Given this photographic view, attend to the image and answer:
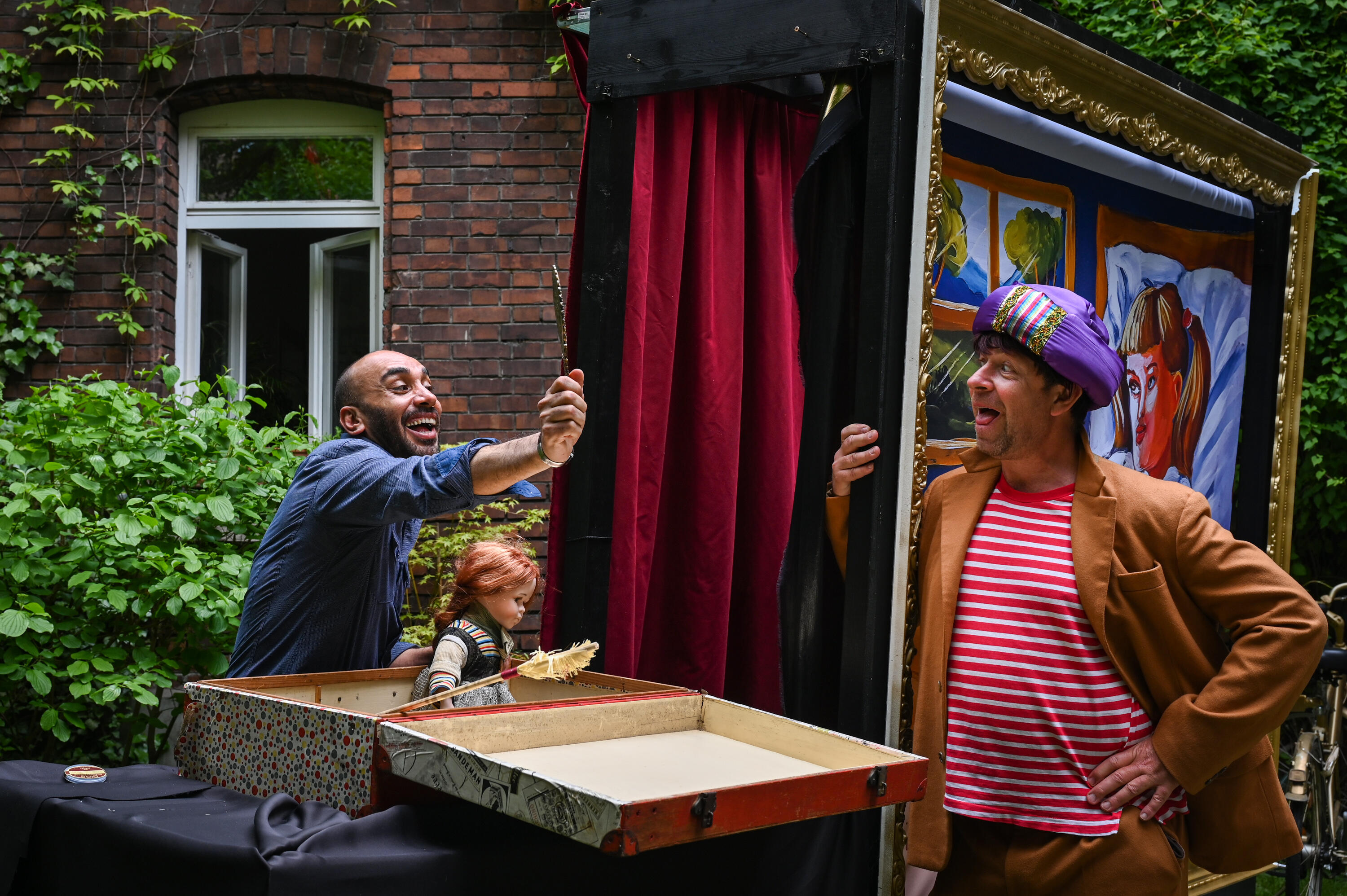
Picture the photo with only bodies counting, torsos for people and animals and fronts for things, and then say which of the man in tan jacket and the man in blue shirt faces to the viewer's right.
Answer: the man in blue shirt

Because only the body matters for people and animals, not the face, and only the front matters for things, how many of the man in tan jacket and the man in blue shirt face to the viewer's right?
1

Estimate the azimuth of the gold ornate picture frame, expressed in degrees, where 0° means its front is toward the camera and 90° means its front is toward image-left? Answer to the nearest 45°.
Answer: approximately 315°

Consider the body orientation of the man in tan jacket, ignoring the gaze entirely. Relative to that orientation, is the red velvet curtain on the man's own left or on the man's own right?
on the man's own right

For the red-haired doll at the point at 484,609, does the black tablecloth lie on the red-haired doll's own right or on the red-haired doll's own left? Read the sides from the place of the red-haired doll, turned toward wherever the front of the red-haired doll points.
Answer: on the red-haired doll's own right

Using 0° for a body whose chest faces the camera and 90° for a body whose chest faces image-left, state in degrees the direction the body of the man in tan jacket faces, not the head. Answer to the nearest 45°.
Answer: approximately 45°

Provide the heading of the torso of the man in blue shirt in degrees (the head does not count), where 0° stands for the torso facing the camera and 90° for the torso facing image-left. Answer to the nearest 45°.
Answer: approximately 270°
